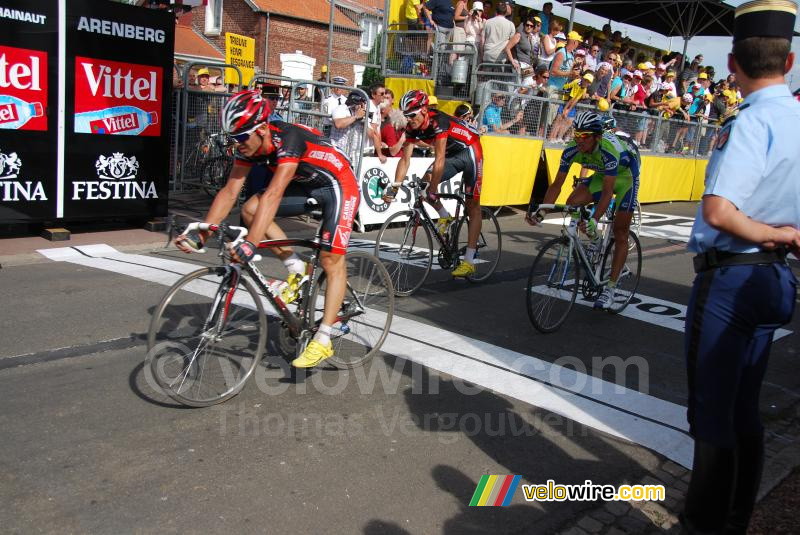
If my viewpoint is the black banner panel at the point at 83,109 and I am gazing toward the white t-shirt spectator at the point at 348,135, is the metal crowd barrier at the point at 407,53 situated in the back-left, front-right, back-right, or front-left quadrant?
front-left

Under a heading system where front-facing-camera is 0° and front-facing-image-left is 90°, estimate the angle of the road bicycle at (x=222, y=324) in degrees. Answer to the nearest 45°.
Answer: approximately 45°

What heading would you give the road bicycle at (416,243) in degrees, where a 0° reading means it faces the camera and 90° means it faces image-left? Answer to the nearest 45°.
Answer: approximately 45°

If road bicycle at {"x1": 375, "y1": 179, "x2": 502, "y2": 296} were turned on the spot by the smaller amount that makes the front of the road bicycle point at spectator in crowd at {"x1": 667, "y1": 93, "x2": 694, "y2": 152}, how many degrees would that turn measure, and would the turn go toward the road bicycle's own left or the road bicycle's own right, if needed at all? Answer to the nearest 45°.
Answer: approximately 180°

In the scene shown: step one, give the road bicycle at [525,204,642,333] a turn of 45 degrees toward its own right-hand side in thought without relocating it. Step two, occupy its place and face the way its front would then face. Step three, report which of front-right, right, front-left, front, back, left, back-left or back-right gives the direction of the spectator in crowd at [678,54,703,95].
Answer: right

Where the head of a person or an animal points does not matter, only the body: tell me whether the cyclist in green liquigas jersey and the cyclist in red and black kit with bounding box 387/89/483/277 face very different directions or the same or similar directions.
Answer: same or similar directions

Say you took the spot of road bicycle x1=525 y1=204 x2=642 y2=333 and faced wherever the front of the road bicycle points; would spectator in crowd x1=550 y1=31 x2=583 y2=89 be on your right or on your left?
on your right

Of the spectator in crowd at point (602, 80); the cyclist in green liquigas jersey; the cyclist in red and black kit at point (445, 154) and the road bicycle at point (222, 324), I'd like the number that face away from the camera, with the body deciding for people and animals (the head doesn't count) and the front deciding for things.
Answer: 0

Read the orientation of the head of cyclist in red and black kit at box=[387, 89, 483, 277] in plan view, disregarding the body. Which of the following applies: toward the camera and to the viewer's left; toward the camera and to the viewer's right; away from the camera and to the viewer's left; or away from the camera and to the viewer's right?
toward the camera and to the viewer's left

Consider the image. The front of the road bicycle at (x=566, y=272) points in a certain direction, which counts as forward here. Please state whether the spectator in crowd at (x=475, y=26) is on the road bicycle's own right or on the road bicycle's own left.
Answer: on the road bicycle's own right

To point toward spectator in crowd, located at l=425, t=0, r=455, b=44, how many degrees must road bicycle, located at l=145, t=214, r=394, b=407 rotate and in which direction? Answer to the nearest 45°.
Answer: approximately 135° to its right

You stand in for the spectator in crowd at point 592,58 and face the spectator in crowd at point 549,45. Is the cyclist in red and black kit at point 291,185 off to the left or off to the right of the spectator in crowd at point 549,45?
left

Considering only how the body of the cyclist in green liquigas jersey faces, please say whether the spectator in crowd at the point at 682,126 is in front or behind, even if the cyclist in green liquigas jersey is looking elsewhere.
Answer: behind
